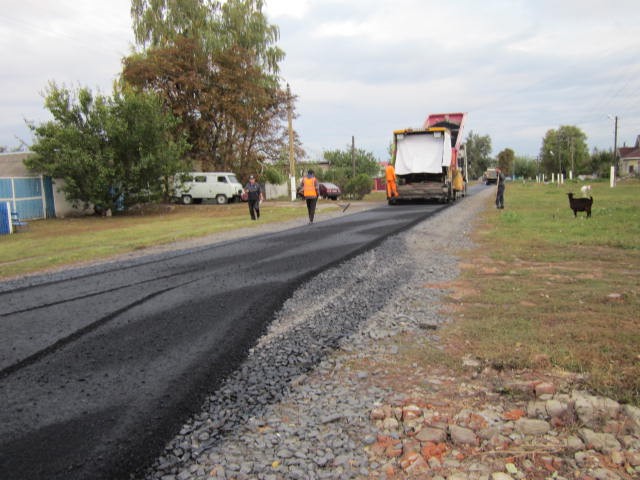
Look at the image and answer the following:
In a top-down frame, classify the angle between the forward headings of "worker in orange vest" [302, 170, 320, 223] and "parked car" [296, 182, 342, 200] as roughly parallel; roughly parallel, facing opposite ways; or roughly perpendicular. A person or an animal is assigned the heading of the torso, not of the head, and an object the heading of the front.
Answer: roughly perpendicular

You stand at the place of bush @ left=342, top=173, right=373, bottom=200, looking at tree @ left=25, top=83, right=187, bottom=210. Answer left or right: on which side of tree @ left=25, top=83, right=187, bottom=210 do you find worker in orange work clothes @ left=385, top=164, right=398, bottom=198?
left

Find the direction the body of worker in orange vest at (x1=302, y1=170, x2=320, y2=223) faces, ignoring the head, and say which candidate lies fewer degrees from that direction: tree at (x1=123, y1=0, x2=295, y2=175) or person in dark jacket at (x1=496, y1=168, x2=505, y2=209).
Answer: the tree

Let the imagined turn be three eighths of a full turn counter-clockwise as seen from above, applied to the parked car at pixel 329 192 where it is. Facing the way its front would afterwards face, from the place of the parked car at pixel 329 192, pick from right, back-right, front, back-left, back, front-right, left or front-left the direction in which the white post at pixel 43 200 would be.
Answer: right

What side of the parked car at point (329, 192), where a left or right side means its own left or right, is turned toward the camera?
left
